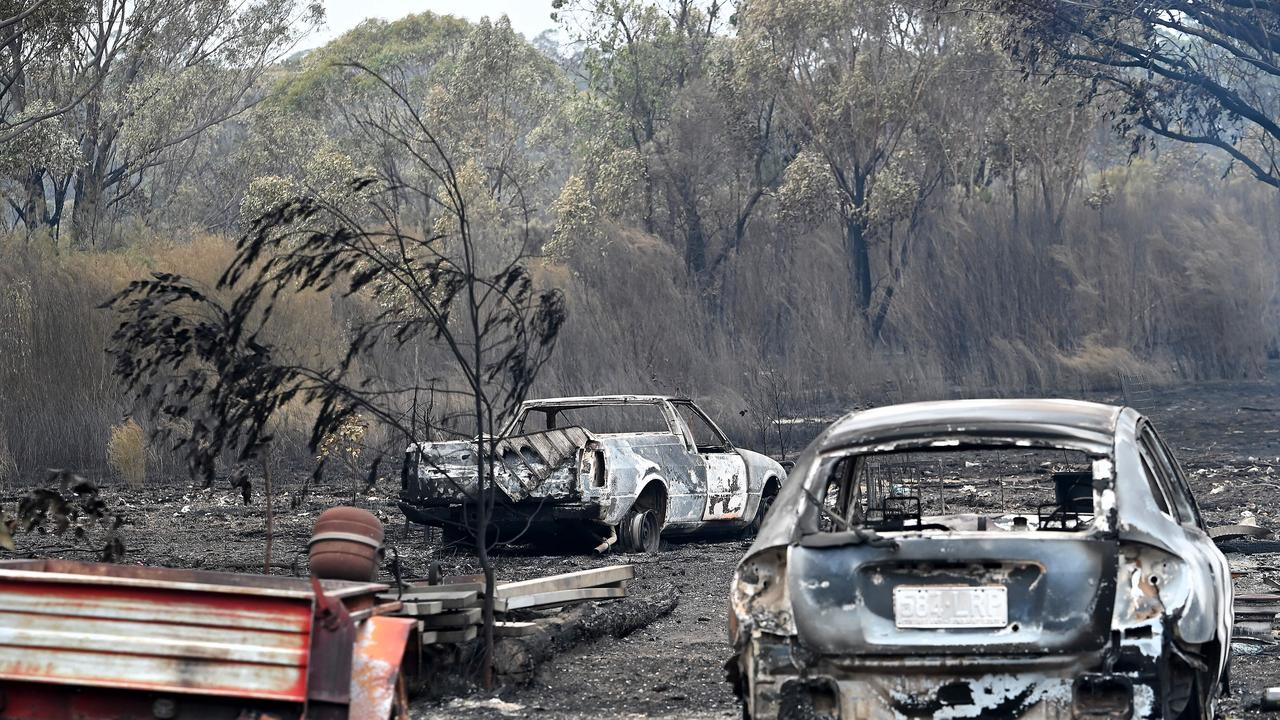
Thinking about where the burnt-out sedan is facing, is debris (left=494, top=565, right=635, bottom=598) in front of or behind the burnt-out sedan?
in front

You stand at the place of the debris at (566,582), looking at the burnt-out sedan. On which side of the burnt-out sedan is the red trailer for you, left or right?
right

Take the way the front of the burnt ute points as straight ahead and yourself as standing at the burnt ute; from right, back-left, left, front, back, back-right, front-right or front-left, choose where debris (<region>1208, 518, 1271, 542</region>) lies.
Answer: front-right

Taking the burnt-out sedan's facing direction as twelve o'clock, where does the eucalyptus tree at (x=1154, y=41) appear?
The eucalyptus tree is roughly at 12 o'clock from the burnt-out sedan.

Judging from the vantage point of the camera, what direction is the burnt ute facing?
facing away from the viewer and to the right of the viewer

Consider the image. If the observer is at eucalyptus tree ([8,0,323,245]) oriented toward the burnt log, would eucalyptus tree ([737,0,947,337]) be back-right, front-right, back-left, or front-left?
front-left

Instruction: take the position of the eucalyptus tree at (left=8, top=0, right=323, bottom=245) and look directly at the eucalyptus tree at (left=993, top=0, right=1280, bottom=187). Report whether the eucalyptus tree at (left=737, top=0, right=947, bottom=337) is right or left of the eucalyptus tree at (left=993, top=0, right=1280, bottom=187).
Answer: left

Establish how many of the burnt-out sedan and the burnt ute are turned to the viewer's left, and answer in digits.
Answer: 0

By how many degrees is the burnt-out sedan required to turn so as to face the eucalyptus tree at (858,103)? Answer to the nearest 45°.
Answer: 0° — it already faces it

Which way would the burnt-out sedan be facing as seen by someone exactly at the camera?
facing away from the viewer

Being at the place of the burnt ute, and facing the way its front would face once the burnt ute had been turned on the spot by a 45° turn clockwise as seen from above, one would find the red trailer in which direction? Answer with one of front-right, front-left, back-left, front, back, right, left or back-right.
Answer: right

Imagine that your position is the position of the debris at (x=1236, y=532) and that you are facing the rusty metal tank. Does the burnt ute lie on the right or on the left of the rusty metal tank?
right

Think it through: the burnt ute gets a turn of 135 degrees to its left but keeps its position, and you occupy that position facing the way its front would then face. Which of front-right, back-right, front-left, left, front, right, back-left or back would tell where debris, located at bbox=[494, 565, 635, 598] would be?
left

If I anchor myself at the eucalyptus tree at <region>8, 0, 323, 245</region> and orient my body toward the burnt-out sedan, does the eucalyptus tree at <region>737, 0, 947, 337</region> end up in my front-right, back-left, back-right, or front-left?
front-left

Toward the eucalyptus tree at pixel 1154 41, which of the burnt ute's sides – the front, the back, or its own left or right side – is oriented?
front

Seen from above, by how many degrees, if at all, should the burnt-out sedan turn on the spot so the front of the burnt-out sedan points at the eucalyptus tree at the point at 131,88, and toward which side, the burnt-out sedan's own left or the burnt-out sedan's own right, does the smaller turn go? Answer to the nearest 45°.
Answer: approximately 45° to the burnt-out sedan's own left
